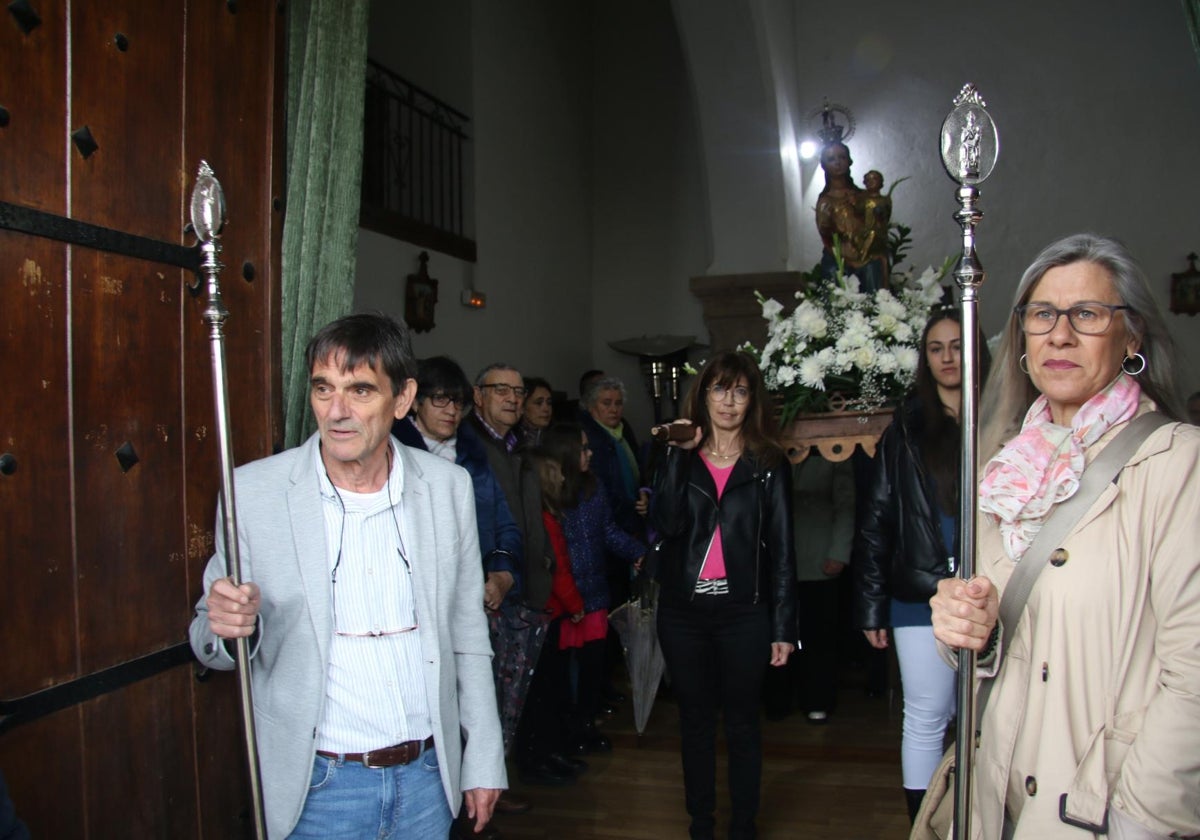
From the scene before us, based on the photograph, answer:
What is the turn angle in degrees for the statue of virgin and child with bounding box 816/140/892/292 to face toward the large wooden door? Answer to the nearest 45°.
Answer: approximately 45° to its right

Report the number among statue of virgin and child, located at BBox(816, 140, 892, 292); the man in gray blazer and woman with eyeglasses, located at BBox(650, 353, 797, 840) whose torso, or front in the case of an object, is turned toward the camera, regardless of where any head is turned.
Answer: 3

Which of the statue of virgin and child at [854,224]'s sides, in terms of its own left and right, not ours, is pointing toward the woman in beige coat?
front

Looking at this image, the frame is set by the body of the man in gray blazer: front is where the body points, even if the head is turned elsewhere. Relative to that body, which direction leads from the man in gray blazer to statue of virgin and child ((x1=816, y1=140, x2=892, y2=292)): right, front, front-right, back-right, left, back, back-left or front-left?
back-left

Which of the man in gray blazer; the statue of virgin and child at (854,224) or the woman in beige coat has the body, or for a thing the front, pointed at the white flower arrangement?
the statue of virgin and child

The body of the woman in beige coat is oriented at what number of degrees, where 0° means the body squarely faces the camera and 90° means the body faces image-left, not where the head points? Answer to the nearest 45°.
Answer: approximately 45°

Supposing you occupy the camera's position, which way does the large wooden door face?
facing the viewer and to the right of the viewer

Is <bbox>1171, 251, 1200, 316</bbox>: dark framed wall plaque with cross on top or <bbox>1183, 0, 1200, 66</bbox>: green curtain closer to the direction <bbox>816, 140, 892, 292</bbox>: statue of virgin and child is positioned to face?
the green curtain

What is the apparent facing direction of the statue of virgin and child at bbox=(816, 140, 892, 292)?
toward the camera

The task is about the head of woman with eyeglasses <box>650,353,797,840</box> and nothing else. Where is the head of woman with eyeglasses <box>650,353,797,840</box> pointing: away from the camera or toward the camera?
toward the camera

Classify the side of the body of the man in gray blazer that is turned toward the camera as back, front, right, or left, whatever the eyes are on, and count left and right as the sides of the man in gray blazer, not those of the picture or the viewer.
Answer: front

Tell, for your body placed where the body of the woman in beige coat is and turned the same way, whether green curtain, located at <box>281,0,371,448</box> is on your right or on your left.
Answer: on your right

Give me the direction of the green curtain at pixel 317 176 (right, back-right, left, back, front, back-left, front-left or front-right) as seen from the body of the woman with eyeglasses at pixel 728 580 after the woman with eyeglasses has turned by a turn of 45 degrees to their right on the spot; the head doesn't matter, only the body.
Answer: front

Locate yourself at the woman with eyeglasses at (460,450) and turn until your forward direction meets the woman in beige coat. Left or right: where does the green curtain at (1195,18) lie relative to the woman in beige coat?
left

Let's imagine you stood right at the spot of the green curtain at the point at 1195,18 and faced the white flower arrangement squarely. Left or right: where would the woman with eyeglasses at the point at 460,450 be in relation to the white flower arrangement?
left
